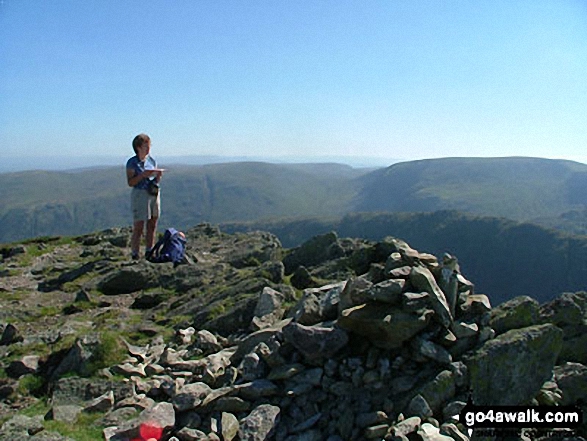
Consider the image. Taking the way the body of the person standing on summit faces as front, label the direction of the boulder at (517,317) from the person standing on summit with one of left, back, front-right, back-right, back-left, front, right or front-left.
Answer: front

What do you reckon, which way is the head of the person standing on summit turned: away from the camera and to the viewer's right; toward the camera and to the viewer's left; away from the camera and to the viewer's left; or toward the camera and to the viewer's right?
toward the camera and to the viewer's right

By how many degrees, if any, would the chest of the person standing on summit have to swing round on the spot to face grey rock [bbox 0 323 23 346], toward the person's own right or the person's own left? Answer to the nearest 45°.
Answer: approximately 90° to the person's own right

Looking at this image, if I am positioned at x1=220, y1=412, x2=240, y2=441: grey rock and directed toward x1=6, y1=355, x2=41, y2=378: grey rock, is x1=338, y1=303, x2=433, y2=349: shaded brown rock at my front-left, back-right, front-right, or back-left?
back-right

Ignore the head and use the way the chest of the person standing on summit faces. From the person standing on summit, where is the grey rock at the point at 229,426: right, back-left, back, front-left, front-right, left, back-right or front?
front-right

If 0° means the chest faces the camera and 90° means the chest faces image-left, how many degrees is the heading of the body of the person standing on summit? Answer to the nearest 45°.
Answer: approximately 315°

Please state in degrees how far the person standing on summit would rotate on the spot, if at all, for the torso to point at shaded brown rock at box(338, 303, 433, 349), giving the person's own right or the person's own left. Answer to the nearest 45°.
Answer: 0° — they already face it

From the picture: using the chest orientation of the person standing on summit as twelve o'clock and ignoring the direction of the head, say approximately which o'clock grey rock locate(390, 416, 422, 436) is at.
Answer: The grey rock is roughly at 1 o'clock from the person standing on summit.

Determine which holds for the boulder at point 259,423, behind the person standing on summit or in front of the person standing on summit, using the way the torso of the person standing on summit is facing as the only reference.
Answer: in front

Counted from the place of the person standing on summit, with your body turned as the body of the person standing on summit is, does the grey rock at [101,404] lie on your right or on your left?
on your right
